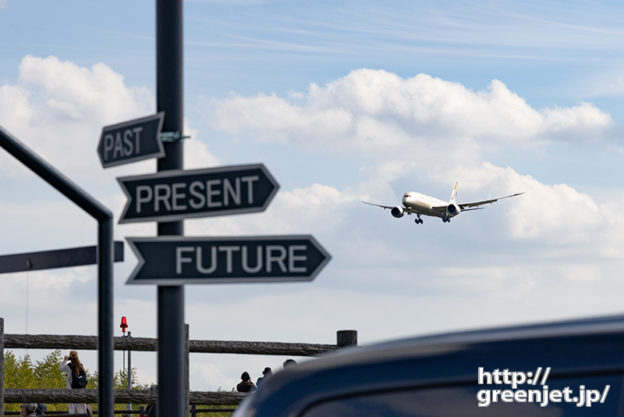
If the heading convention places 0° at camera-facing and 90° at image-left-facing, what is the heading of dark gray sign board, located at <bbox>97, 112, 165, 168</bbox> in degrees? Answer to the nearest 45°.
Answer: approximately 45°

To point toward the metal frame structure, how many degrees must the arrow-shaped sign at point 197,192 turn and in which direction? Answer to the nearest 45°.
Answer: approximately 135° to its right

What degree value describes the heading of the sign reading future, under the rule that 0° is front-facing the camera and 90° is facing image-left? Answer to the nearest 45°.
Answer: approximately 0°

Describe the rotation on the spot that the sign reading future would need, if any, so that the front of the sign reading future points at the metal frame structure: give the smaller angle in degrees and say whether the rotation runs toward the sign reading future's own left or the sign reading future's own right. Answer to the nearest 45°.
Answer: approximately 135° to the sign reading future's own right

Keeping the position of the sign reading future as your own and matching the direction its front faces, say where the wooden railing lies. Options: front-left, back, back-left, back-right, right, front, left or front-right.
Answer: back

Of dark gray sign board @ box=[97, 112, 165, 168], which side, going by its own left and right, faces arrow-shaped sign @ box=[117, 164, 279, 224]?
left

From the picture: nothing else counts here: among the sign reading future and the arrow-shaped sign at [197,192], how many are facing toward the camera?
2

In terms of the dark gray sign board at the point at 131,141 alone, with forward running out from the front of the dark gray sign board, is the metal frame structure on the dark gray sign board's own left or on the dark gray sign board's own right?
on the dark gray sign board's own right
